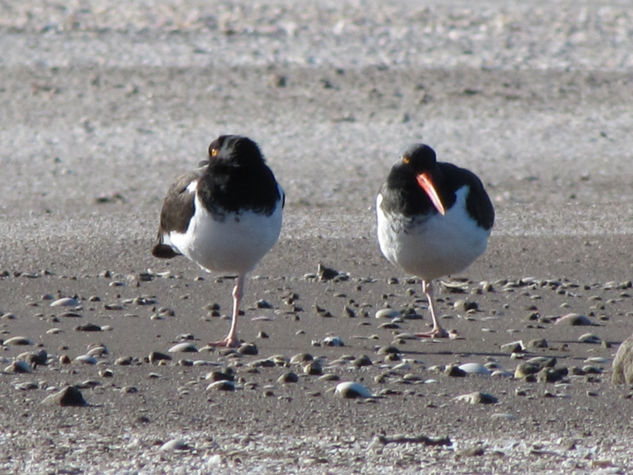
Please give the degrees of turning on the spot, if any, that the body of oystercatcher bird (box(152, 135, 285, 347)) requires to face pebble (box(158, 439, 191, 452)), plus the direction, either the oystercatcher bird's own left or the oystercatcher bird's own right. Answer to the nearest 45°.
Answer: approximately 45° to the oystercatcher bird's own right

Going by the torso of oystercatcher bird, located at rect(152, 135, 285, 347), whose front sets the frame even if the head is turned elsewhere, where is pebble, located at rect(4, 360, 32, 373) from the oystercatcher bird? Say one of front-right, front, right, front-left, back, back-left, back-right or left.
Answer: right

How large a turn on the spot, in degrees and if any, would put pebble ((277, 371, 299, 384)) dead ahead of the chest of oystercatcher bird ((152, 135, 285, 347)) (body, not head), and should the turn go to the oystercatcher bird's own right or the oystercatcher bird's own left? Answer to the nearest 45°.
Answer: approximately 45° to the oystercatcher bird's own right

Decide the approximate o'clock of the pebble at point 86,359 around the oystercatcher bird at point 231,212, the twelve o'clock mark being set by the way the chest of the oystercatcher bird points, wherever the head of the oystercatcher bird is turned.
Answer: The pebble is roughly at 3 o'clock from the oystercatcher bird.

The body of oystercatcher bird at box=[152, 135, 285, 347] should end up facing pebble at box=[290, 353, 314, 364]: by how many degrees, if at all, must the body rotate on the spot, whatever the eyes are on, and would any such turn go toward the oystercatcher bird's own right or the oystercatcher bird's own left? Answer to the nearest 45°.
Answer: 0° — it already faces it

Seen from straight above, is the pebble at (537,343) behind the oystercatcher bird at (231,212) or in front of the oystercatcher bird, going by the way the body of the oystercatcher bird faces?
in front

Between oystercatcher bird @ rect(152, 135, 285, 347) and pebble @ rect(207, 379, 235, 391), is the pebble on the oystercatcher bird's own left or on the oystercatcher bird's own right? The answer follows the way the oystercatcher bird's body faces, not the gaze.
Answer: on the oystercatcher bird's own right

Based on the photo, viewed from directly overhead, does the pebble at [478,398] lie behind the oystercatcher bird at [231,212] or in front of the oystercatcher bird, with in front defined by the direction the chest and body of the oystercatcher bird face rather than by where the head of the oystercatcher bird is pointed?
in front

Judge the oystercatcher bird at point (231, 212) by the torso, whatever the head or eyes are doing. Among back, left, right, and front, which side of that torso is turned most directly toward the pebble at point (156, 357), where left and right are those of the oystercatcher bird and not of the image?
right

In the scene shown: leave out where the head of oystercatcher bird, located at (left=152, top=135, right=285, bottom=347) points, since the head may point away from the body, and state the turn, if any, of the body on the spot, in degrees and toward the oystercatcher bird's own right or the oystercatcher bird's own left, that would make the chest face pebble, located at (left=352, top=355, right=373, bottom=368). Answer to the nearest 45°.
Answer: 0° — it already faces it

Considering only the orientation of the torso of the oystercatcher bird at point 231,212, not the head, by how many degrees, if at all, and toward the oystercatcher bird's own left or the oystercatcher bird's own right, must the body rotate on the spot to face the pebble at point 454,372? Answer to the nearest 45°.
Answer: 0° — it already faces it

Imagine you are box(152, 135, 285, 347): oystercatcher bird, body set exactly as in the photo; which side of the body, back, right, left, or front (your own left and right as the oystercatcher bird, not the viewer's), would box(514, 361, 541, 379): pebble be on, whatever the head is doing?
front

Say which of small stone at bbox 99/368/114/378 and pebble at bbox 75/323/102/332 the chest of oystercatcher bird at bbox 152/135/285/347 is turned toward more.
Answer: the small stone

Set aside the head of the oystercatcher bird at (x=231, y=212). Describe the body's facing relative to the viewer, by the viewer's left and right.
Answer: facing the viewer and to the right of the viewer
